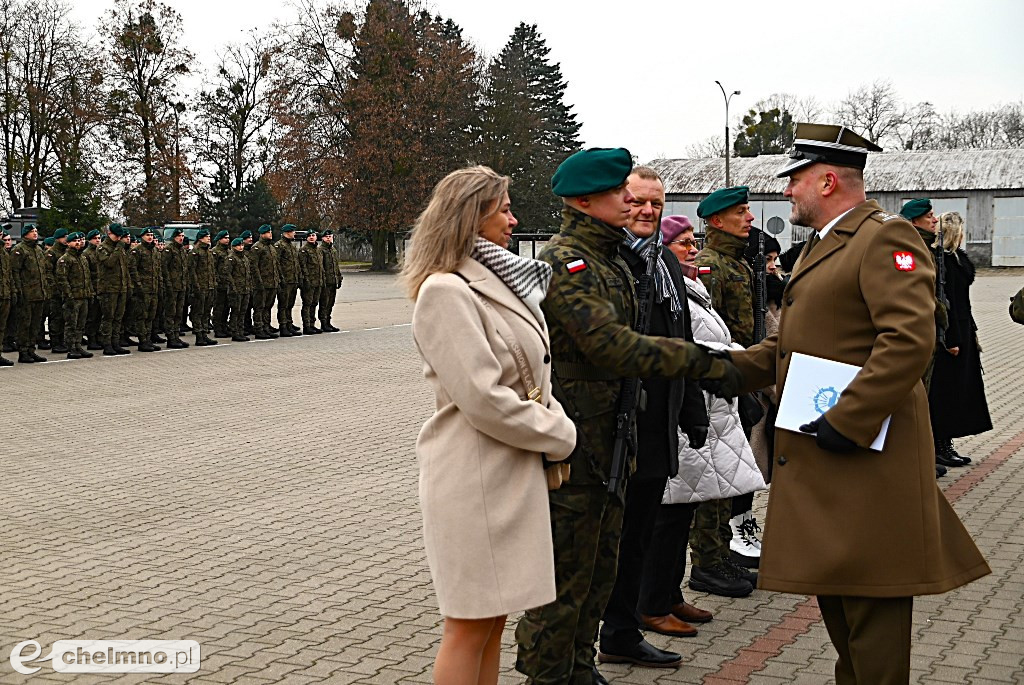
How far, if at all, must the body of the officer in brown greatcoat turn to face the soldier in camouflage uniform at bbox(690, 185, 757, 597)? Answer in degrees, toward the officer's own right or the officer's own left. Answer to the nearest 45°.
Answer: approximately 90° to the officer's own right

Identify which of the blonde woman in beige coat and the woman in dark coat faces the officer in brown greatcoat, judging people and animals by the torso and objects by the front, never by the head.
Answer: the blonde woman in beige coat

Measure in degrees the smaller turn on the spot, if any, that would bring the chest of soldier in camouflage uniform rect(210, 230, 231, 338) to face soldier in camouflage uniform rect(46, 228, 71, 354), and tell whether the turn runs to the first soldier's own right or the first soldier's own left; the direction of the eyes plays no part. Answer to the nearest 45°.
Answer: approximately 90° to the first soldier's own right

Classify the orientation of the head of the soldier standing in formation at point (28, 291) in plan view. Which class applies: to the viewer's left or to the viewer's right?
to the viewer's right

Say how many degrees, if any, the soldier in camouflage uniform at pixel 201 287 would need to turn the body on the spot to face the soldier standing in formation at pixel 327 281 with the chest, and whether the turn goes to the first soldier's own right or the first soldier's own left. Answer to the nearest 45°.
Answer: approximately 90° to the first soldier's own left

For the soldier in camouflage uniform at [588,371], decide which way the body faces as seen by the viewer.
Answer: to the viewer's right

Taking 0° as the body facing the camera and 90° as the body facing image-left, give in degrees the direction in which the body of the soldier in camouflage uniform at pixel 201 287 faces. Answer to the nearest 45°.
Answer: approximately 315°

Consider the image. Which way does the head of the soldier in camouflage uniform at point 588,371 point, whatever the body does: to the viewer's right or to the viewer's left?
to the viewer's right

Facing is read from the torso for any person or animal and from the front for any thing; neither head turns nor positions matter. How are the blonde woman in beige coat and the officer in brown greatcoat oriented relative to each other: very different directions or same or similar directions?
very different directions

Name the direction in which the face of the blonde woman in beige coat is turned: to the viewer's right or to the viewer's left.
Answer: to the viewer's right

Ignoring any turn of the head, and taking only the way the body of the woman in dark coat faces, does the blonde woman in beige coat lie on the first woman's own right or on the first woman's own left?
on the first woman's own right
